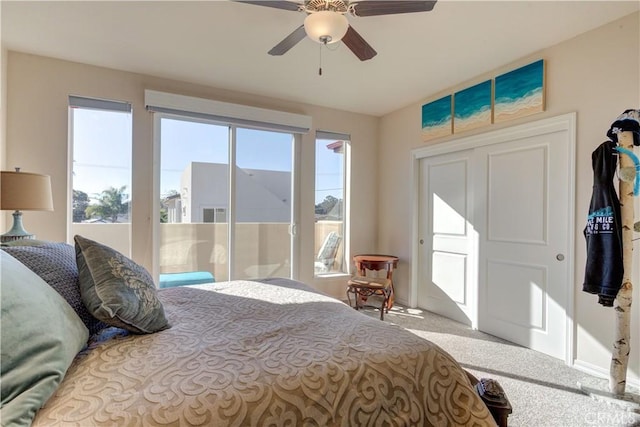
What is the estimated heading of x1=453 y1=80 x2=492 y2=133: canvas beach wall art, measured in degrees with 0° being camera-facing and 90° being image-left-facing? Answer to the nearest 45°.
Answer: approximately 45°

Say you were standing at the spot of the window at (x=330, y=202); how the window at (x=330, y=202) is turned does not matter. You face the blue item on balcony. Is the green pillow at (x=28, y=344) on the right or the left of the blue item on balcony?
left

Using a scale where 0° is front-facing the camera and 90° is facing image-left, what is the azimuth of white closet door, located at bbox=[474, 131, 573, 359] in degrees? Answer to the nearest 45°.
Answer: approximately 45°

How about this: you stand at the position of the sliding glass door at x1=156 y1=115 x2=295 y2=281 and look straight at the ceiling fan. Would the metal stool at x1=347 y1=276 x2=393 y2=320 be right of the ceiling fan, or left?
left

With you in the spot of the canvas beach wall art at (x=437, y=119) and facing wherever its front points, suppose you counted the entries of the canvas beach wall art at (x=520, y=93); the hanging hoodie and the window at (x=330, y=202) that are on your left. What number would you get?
2

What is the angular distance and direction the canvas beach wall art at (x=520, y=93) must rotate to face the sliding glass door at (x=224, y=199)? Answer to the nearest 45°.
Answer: approximately 45° to its right

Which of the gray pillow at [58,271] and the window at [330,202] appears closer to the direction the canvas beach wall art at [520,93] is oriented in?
the gray pillow

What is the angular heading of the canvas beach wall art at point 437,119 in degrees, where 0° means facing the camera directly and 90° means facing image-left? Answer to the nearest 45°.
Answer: approximately 45°
